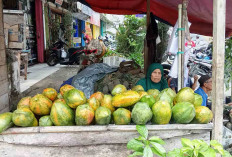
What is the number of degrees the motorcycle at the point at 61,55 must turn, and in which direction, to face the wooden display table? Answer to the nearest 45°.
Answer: approximately 90° to its left

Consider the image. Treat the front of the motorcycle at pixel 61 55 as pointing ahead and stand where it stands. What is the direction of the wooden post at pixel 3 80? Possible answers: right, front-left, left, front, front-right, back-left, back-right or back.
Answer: left

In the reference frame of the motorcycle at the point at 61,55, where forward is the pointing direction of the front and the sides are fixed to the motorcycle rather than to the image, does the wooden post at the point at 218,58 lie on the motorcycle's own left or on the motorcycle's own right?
on the motorcycle's own left

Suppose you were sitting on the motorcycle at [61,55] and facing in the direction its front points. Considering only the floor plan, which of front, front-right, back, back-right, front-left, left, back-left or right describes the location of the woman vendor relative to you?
left

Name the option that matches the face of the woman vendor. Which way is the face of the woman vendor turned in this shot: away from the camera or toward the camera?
toward the camera

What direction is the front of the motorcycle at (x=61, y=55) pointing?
to the viewer's left
